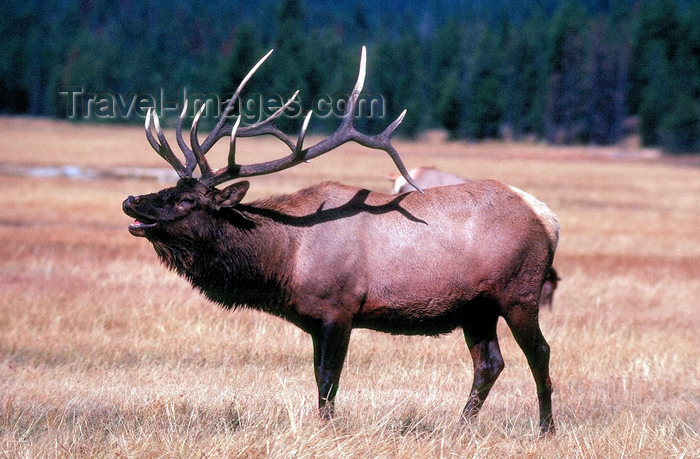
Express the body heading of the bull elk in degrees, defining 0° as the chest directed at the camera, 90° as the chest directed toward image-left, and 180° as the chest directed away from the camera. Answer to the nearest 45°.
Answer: approximately 90°
